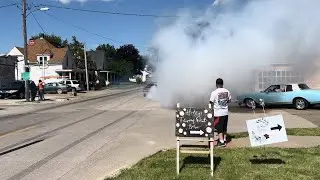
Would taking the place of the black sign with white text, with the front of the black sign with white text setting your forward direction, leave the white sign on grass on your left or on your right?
on your left

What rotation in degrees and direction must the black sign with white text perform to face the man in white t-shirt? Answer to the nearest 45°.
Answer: approximately 180°

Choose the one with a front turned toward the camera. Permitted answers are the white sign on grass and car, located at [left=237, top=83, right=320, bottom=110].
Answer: the white sign on grass

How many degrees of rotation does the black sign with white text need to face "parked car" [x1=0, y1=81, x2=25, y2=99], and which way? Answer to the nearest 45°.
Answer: approximately 135° to its right

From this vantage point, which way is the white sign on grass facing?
toward the camera

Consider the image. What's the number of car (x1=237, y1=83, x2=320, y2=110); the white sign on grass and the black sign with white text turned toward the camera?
2

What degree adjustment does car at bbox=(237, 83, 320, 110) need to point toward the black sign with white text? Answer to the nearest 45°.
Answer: approximately 90° to its left

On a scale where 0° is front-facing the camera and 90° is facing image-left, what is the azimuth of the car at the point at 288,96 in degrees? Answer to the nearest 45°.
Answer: approximately 90°

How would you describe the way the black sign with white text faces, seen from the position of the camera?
facing the viewer

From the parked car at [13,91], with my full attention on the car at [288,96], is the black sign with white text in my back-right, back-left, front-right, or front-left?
front-right

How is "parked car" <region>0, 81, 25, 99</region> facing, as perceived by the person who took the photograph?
facing the viewer and to the left of the viewer

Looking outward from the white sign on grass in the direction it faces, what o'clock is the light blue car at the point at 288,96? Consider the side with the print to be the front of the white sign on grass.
The light blue car is roughly at 6 o'clock from the white sign on grass.

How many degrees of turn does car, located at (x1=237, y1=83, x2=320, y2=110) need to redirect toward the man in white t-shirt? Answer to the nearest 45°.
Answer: approximately 90° to its left
